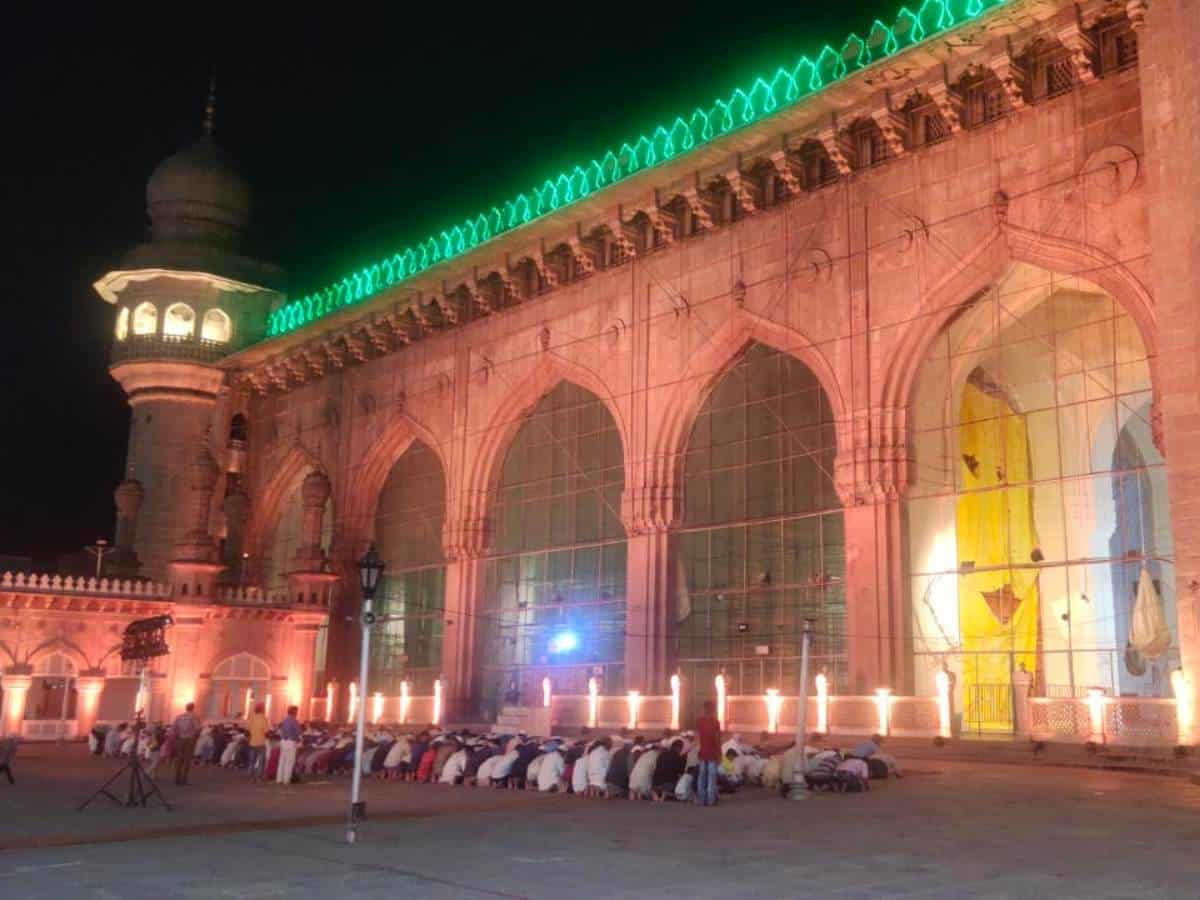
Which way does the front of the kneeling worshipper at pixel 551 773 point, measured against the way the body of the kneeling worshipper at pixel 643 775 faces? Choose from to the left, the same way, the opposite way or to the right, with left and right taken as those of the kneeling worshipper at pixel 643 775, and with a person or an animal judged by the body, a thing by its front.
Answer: the same way

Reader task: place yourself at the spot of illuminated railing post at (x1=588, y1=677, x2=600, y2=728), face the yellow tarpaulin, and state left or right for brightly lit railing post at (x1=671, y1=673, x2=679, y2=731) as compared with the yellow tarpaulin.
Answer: right

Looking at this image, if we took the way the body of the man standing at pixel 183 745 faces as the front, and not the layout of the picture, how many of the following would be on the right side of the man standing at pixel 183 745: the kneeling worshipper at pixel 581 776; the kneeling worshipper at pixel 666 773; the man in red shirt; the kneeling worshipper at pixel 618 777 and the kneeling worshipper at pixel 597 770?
5

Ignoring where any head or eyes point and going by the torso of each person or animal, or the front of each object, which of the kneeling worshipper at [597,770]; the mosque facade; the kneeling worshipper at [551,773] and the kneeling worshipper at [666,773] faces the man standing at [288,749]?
the mosque facade

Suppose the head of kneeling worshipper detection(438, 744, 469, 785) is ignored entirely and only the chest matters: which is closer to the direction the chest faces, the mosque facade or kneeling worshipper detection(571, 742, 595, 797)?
the mosque facade

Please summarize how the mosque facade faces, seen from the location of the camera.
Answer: facing the viewer and to the left of the viewer

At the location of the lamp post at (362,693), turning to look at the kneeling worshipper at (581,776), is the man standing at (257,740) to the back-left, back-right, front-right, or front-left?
front-left

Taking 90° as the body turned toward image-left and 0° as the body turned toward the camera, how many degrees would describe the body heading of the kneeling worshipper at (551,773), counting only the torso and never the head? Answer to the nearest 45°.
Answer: approximately 225°

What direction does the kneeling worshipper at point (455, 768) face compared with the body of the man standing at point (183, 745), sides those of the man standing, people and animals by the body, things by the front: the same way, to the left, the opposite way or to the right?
the same way

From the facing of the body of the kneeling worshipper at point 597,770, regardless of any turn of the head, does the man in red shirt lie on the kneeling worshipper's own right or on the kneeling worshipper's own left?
on the kneeling worshipper's own right

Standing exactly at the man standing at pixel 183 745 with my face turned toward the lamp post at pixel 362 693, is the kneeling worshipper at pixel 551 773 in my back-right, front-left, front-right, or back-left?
front-left

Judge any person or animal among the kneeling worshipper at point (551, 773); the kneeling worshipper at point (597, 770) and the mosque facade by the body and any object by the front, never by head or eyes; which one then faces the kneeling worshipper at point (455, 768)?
the mosque facade

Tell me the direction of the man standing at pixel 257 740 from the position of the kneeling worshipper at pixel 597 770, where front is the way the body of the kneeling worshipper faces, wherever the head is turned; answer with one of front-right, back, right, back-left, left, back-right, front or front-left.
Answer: left

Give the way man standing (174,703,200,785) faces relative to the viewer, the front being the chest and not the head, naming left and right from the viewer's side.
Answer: facing away from the viewer and to the right of the viewer

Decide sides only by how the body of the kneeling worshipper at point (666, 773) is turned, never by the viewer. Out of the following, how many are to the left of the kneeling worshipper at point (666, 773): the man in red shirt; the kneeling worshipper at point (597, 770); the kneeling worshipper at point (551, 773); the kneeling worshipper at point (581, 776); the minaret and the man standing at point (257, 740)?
5

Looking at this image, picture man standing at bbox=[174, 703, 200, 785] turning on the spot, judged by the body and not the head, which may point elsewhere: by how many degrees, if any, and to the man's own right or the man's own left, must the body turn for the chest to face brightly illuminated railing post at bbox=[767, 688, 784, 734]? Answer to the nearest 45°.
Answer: approximately 45° to the man's own right

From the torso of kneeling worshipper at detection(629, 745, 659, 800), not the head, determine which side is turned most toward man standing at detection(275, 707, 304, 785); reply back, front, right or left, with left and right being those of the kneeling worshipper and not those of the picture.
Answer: left

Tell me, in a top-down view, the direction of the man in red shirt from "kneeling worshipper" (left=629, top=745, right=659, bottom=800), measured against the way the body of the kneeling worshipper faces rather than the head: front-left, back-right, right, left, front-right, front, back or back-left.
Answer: right

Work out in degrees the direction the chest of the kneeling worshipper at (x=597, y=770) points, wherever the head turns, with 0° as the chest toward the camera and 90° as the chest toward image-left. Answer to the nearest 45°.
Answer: approximately 225°

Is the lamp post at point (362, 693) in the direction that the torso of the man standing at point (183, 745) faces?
no

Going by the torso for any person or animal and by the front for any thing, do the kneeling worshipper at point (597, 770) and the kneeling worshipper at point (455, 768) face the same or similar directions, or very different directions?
same or similar directions
